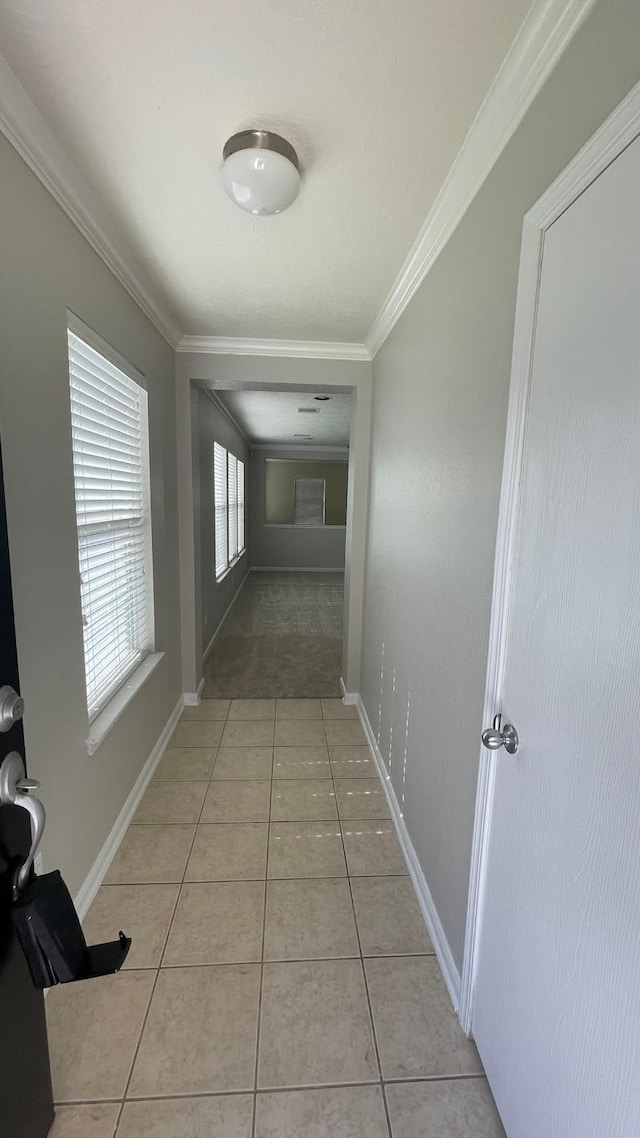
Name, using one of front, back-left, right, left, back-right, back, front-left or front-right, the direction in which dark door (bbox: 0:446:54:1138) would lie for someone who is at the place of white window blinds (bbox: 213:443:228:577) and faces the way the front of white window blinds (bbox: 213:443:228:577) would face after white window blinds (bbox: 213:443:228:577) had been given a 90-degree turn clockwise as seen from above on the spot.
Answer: front

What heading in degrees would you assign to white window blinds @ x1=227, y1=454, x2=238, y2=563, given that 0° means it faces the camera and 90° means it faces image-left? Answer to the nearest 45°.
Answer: approximately 270°

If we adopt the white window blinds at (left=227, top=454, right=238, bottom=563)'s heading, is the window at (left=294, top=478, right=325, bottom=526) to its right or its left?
on its left

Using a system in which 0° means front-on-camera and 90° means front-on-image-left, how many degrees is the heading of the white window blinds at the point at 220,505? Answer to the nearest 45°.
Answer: approximately 270°

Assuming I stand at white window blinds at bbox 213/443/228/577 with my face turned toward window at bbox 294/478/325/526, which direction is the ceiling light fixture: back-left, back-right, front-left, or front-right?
back-right

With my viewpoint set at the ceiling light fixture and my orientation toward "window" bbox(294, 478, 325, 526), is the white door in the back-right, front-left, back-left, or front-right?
back-right

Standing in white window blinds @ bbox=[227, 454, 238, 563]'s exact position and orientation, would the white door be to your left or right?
on your right

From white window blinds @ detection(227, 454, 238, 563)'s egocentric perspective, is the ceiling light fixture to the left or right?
on its right

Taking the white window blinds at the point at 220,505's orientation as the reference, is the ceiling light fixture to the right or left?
on its right

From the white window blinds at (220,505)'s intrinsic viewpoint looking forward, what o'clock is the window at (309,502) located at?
The window is roughly at 10 o'clock from the white window blinds.
